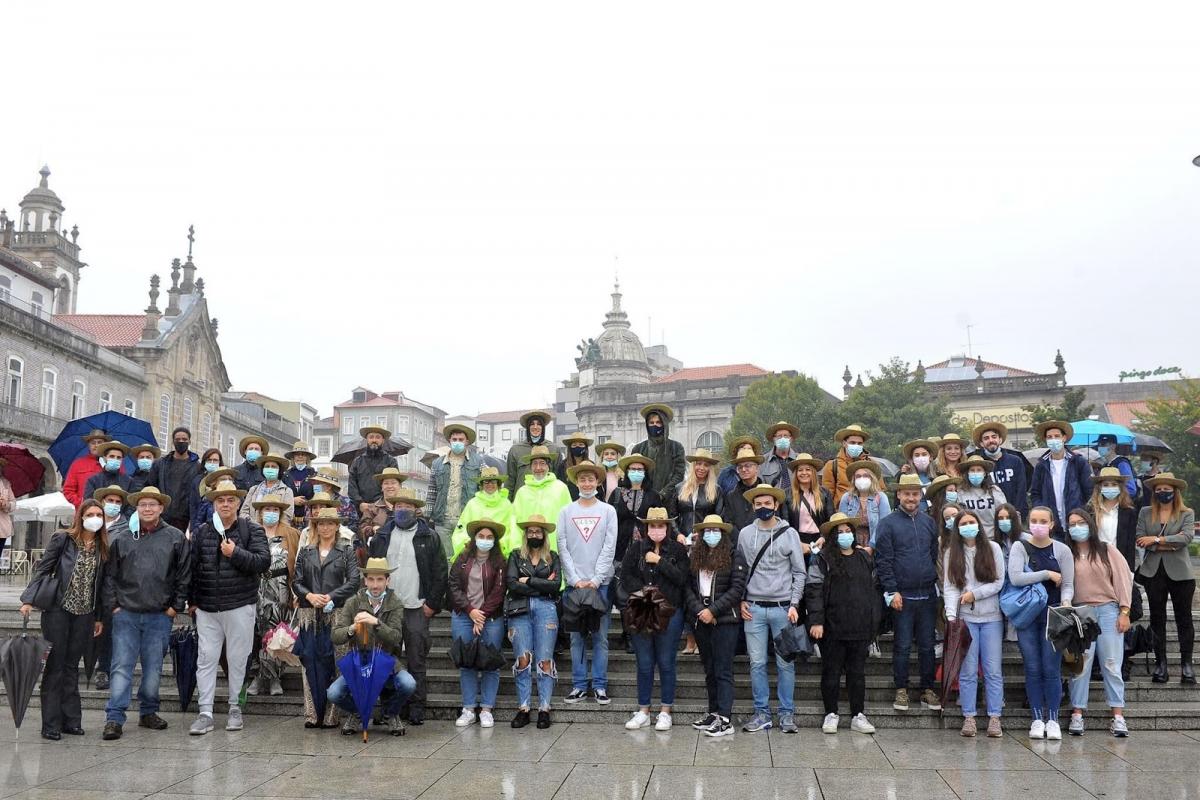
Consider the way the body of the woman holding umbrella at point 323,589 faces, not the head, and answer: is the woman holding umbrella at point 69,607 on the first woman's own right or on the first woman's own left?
on the first woman's own right

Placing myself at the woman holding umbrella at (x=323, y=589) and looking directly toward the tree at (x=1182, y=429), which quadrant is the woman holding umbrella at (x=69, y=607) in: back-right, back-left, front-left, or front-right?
back-left

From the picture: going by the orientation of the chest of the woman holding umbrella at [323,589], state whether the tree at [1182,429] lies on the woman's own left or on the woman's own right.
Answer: on the woman's own left

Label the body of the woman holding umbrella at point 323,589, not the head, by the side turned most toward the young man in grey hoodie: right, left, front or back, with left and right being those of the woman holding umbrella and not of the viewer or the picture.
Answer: left

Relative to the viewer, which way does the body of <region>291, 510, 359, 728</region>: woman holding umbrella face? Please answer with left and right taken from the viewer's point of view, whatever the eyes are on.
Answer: facing the viewer

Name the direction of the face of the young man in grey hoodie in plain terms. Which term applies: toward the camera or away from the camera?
toward the camera

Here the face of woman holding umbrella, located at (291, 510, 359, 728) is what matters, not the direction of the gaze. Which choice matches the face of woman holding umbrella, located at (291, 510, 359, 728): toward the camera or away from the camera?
toward the camera

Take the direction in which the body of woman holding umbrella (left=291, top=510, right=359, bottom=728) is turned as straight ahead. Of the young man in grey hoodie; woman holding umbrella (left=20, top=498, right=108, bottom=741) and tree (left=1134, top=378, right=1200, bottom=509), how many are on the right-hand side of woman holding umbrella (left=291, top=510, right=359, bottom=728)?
1

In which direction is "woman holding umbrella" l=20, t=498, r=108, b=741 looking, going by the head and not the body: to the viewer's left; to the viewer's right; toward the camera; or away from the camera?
toward the camera
